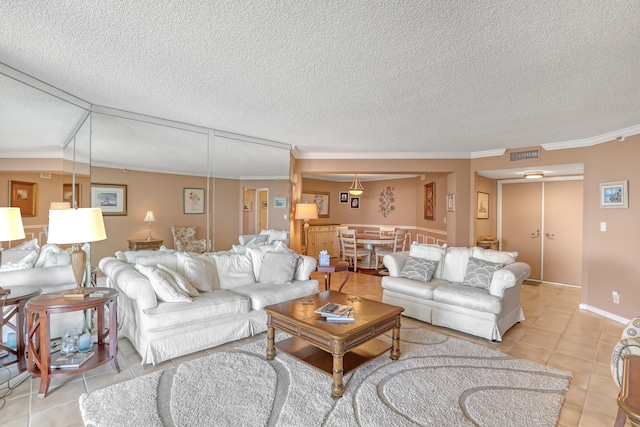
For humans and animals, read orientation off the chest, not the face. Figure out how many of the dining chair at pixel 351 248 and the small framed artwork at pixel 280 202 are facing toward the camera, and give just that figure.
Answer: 1

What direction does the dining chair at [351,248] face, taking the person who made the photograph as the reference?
facing away from the viewer and to the right of the viewer

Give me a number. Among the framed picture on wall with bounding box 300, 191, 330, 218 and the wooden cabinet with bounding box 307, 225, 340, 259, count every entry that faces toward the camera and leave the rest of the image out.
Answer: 2

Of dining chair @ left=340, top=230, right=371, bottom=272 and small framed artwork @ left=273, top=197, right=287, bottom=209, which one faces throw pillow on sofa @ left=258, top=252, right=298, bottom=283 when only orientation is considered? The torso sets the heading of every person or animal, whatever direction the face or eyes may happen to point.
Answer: the small framed artwork

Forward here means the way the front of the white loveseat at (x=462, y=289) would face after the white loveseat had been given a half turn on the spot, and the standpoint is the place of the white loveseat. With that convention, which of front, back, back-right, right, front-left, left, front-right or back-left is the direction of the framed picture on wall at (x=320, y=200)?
left

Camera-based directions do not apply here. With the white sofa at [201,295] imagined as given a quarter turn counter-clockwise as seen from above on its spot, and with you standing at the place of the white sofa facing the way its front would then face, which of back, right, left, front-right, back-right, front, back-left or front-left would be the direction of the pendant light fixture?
front

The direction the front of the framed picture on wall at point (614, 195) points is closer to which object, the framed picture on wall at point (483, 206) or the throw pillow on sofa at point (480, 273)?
the throw pillow on sofa
